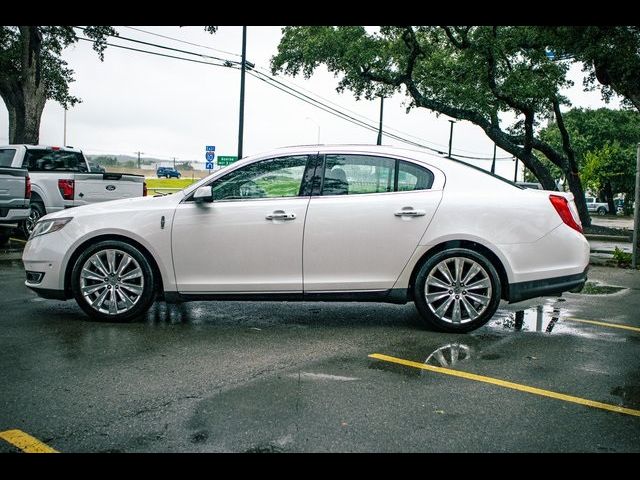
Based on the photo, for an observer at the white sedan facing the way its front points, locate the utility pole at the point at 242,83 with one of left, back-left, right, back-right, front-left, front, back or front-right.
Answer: right

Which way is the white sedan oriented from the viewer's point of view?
to the viewer's left

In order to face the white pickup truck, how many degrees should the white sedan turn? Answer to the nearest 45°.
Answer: approximately 45° to its right

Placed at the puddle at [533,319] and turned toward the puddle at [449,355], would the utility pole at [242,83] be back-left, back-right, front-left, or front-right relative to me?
back-right

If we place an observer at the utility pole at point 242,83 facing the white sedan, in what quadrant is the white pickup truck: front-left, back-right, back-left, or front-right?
front-right

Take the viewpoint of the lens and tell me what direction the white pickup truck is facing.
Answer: facing away from the viewer and to the left of the viewer

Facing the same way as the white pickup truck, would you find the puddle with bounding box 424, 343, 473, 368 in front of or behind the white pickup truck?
behind

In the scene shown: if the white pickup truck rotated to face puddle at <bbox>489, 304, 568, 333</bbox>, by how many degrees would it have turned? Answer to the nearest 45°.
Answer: approximately 180°

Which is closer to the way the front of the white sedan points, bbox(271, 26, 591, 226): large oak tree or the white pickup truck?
the white pickup truck

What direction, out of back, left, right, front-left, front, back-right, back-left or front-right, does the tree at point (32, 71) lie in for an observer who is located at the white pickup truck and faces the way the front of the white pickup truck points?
front-right

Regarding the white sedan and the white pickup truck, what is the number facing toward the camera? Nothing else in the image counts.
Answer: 0

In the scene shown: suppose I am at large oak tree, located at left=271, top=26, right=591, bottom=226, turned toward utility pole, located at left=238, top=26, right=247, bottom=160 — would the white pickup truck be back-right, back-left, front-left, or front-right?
front-left
